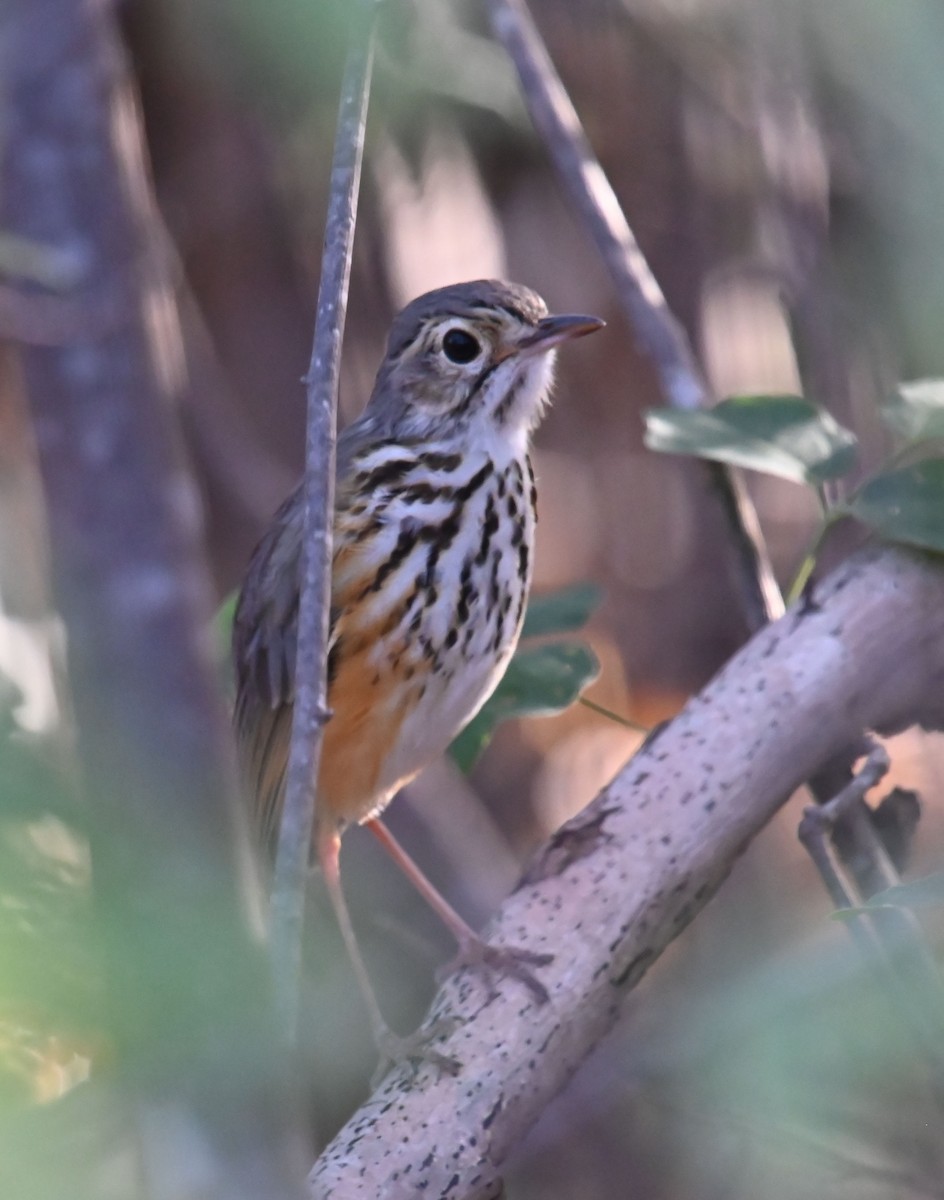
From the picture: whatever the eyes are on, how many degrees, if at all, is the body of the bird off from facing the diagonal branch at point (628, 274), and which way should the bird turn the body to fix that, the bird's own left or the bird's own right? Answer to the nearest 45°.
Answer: approximately 45° to the bird's own left

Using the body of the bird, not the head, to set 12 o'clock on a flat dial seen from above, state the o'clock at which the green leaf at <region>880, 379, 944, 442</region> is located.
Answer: The green leaf is roughly at 11 o'clock from the bird.

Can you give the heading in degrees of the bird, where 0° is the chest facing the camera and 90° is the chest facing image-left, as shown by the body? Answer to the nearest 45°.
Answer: approximately 315°

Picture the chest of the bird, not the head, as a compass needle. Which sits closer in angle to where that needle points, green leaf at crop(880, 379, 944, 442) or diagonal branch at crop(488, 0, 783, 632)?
the green leaf
